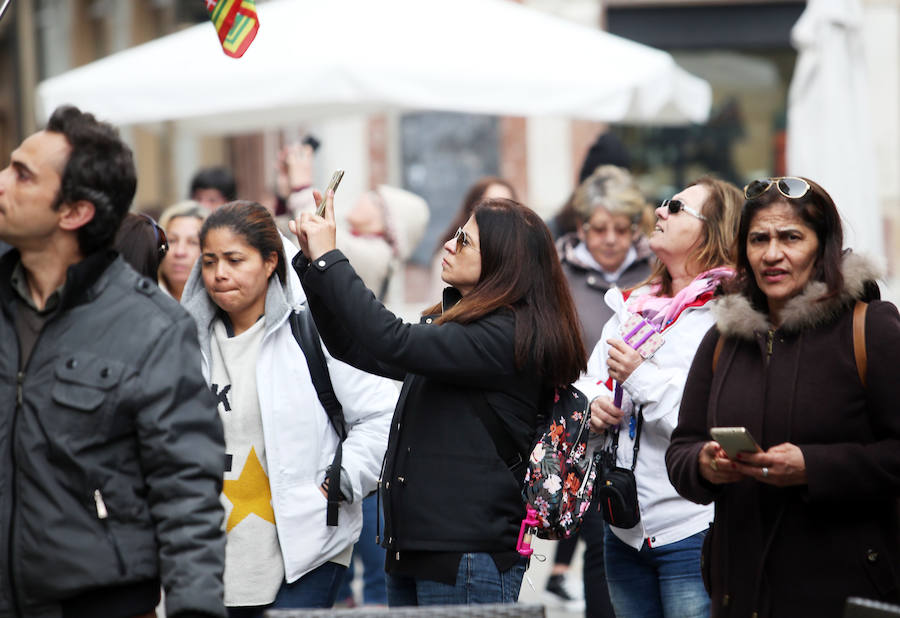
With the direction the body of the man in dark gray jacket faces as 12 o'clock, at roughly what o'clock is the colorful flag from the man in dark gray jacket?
The colorful flag is roughly at 5 o'clock from the man in dark gray jacket.

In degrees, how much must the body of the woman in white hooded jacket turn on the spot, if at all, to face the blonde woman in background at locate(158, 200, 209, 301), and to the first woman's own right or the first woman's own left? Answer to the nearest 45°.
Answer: approximately 135° to the first woman's own right

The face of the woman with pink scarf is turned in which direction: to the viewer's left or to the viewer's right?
to the viewer's left

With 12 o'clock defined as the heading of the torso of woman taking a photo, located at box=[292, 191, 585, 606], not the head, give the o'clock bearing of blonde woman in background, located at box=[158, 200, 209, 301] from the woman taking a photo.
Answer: The blonde woman in background is roughly at 2 o'clock from the woman taking a photo.

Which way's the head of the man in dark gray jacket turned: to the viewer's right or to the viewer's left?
to the viewer's left

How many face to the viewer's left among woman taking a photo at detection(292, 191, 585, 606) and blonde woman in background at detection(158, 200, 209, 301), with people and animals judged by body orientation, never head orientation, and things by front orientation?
1

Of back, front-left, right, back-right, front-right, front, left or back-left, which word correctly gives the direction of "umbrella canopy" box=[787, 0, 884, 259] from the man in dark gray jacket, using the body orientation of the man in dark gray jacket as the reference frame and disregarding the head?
back

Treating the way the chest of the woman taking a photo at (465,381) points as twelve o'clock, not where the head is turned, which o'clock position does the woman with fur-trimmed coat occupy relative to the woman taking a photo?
The woman with fur-trimmed coat is roughly at 7 o'clock from the woman taking a photo.

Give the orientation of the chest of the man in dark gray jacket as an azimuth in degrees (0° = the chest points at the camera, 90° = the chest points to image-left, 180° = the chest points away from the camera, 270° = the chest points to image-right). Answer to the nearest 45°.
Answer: approximately 45°

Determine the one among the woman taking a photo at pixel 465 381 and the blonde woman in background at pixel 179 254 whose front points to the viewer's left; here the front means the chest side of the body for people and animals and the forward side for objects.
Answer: the woman taking a photo

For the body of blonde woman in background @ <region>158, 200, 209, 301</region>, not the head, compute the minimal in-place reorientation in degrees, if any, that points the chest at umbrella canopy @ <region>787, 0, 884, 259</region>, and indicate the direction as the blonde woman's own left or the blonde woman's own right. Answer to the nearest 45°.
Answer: approximately 90° to the blonde woman's own left

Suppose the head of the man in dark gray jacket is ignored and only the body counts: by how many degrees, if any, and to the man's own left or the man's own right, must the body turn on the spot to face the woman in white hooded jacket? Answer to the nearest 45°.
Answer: approximately 180°

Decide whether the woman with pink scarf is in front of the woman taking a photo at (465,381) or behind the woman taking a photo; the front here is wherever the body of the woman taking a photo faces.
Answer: behind

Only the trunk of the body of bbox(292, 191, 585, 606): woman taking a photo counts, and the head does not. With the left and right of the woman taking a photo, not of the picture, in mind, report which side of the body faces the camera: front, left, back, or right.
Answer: left
